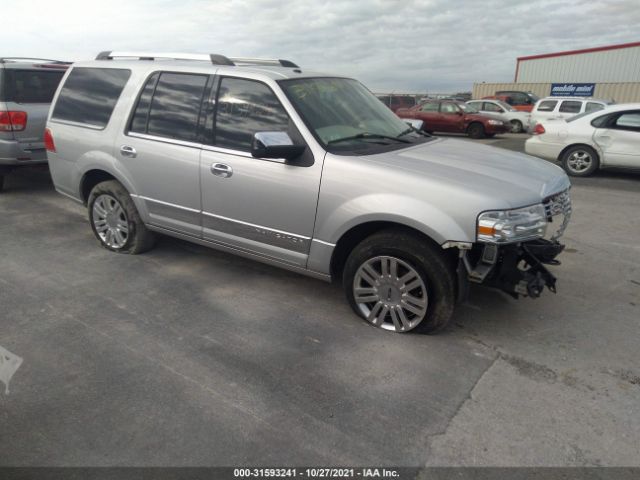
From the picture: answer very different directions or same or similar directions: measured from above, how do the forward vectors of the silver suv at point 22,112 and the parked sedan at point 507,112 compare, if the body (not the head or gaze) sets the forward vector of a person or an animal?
very different directions

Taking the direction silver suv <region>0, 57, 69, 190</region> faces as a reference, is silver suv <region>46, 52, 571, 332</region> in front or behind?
behind

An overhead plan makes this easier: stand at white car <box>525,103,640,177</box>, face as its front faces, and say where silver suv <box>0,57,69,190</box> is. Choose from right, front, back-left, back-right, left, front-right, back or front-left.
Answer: back-right

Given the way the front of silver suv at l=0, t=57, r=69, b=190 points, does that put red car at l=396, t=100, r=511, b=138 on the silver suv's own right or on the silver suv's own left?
on the silver suv's own right

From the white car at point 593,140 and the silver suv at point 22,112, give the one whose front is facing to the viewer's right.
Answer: the white car

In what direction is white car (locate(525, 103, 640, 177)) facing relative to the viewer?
to the viewer's right

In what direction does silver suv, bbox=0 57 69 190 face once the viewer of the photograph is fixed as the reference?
facing away from the viewer and to the left of the viewer

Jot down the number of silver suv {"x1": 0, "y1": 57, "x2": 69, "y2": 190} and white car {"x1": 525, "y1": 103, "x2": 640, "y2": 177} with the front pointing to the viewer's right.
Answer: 1
